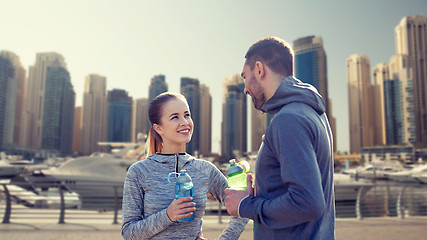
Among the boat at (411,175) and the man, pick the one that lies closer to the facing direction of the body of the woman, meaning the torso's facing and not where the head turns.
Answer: the man

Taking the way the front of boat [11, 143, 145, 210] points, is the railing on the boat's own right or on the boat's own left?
on the boat's own left

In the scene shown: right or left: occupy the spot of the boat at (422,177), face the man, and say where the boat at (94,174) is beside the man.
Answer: right

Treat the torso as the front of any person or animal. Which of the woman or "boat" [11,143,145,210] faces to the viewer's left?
the boat

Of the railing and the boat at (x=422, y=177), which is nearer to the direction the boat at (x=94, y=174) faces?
the railing

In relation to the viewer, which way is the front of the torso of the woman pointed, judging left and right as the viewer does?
facing the viewer and to the right of the viewer

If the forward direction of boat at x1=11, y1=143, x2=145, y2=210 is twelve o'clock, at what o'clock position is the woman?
The woman is roughly at 9 o'clock from the boat.

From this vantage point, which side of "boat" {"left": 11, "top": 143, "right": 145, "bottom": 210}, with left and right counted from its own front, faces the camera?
left

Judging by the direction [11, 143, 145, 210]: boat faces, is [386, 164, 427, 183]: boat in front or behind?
behind

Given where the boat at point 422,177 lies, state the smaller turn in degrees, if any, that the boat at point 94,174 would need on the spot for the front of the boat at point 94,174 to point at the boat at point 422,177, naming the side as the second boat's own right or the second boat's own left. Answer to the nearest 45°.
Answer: approximately 180°

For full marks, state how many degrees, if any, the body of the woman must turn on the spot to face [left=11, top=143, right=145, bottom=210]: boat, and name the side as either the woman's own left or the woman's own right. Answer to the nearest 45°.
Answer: approximately 135° to the woman's own left
